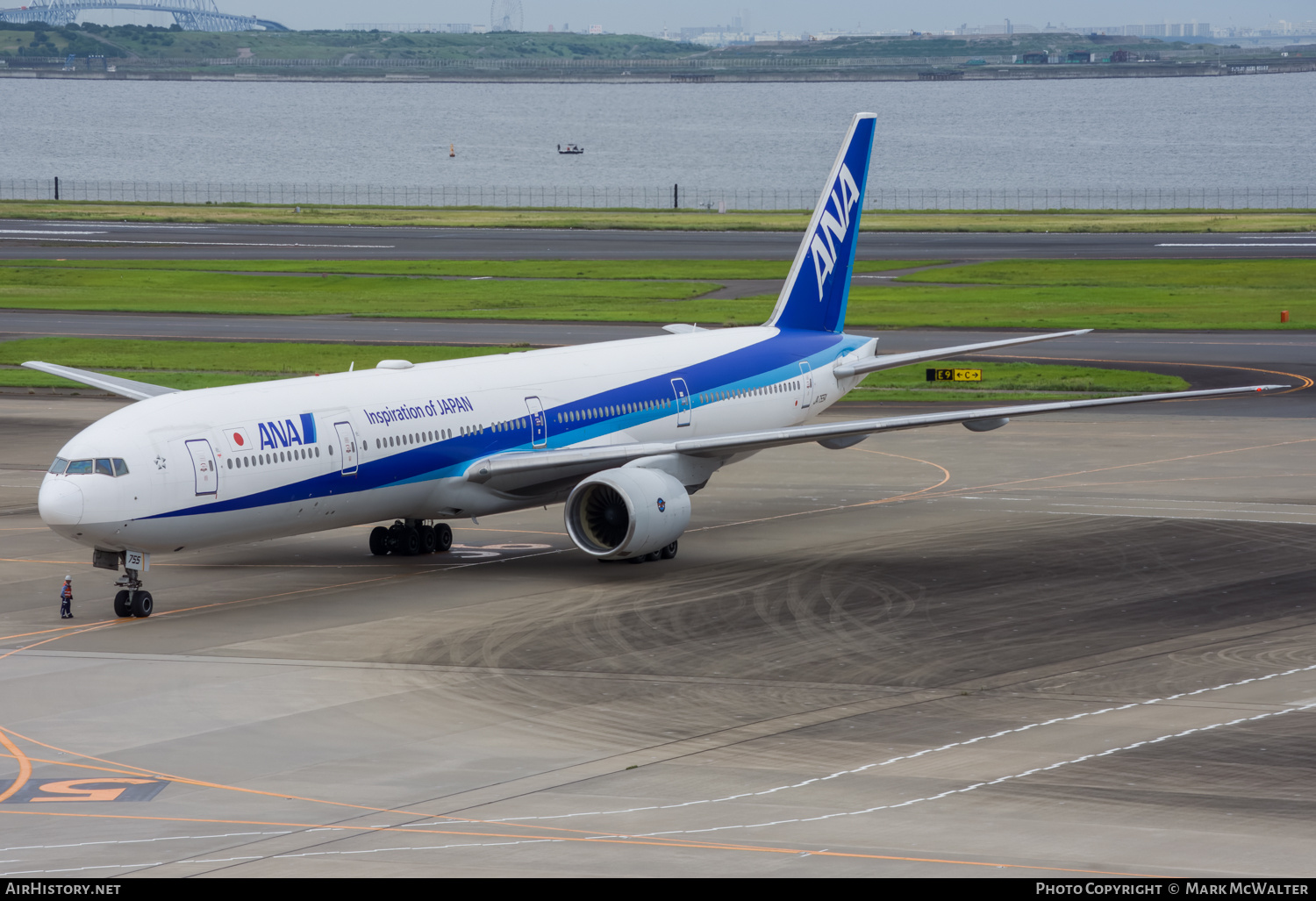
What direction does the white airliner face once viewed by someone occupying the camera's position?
facing the viewer and to the left of the viewer
